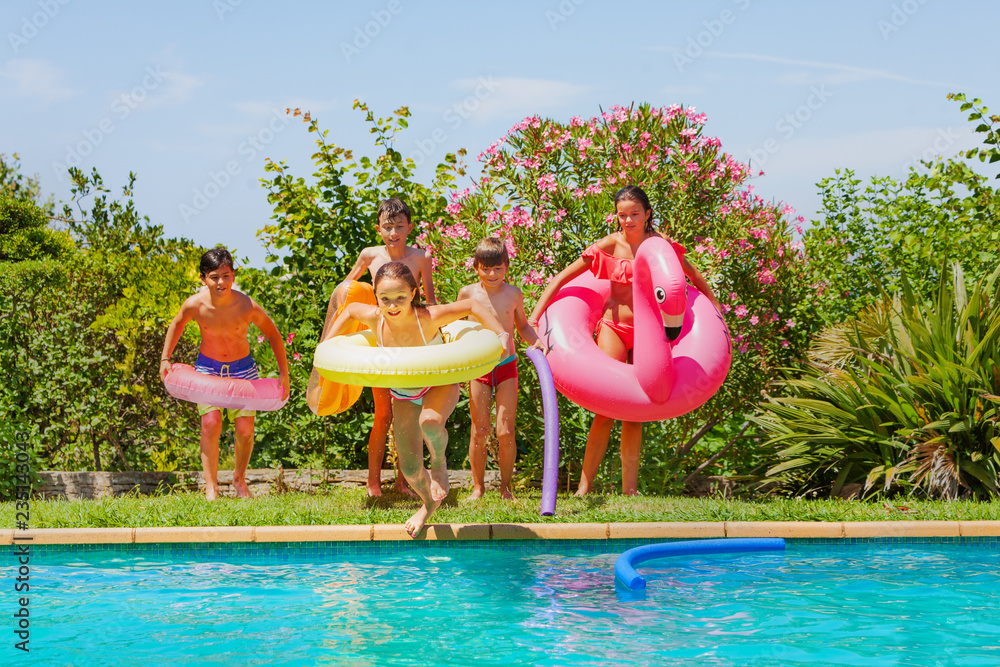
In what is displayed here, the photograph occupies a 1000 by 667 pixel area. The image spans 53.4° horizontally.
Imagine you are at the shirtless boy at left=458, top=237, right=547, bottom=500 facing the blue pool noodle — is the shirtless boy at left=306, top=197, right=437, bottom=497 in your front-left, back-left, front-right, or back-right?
back-right

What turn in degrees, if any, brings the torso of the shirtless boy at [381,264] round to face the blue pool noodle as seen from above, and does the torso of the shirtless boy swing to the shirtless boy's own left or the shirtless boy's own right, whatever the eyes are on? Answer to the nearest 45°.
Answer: approximately 45° to the shirtless boy's own left

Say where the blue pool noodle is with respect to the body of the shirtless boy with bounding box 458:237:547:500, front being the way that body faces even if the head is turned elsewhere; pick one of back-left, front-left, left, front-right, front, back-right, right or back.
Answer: front-left

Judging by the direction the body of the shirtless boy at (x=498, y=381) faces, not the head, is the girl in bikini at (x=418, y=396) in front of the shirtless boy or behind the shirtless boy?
in front

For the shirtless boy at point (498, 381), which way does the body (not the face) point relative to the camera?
toward the camera

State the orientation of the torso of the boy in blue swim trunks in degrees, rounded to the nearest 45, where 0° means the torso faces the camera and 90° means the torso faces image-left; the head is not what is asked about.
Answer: approximately 0°

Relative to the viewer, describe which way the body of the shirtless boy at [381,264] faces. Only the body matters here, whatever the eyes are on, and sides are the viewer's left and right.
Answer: facing the viewer

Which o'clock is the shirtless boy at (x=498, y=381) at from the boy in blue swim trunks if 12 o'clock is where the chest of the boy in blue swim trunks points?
The shirtless boy is roughly at 10 o'clock from the boy in blue swim trunks.
